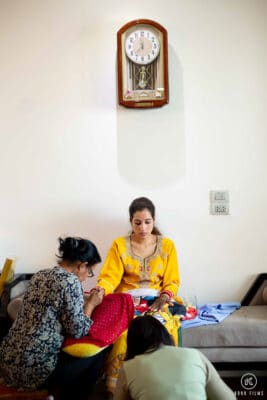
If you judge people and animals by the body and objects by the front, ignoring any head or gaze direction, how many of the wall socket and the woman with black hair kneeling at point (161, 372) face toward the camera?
1

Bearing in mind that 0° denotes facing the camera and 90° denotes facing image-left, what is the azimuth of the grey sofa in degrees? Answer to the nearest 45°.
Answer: approximately 0°

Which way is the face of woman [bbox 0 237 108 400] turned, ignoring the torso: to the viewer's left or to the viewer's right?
to the viewer's right

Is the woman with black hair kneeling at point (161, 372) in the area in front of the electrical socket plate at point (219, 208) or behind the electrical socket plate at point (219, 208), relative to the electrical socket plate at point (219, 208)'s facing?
in front

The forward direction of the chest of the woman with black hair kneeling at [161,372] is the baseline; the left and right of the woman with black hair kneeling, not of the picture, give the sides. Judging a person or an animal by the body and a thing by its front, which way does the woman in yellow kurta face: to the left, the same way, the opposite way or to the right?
the opposite way

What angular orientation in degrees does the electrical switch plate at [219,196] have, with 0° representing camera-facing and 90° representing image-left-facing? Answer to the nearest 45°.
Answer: approximately 0°
